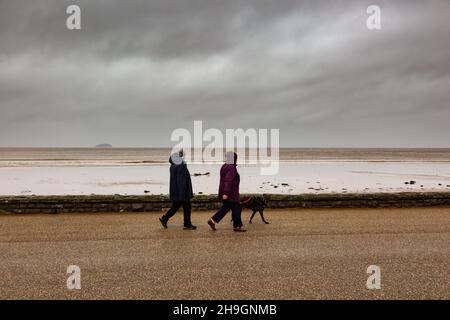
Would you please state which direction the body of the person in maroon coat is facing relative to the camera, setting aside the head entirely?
to the viewer's right

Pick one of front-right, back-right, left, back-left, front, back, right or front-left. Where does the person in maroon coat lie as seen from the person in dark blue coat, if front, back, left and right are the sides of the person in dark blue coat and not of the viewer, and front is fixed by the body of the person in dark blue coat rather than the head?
front

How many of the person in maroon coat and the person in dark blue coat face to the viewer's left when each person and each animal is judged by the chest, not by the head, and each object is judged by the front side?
0

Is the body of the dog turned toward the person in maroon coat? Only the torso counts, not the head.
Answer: no

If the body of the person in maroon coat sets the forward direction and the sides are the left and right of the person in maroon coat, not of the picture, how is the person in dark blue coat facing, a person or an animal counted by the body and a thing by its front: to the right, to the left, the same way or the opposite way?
the same way

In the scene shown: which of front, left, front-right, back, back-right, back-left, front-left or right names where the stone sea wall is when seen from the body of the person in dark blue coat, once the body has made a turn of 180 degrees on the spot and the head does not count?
right

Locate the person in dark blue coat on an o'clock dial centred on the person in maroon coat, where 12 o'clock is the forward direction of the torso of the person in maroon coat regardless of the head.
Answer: The person in dark blue coat is roughly at 6 o'clock from the person in maroon coat.
